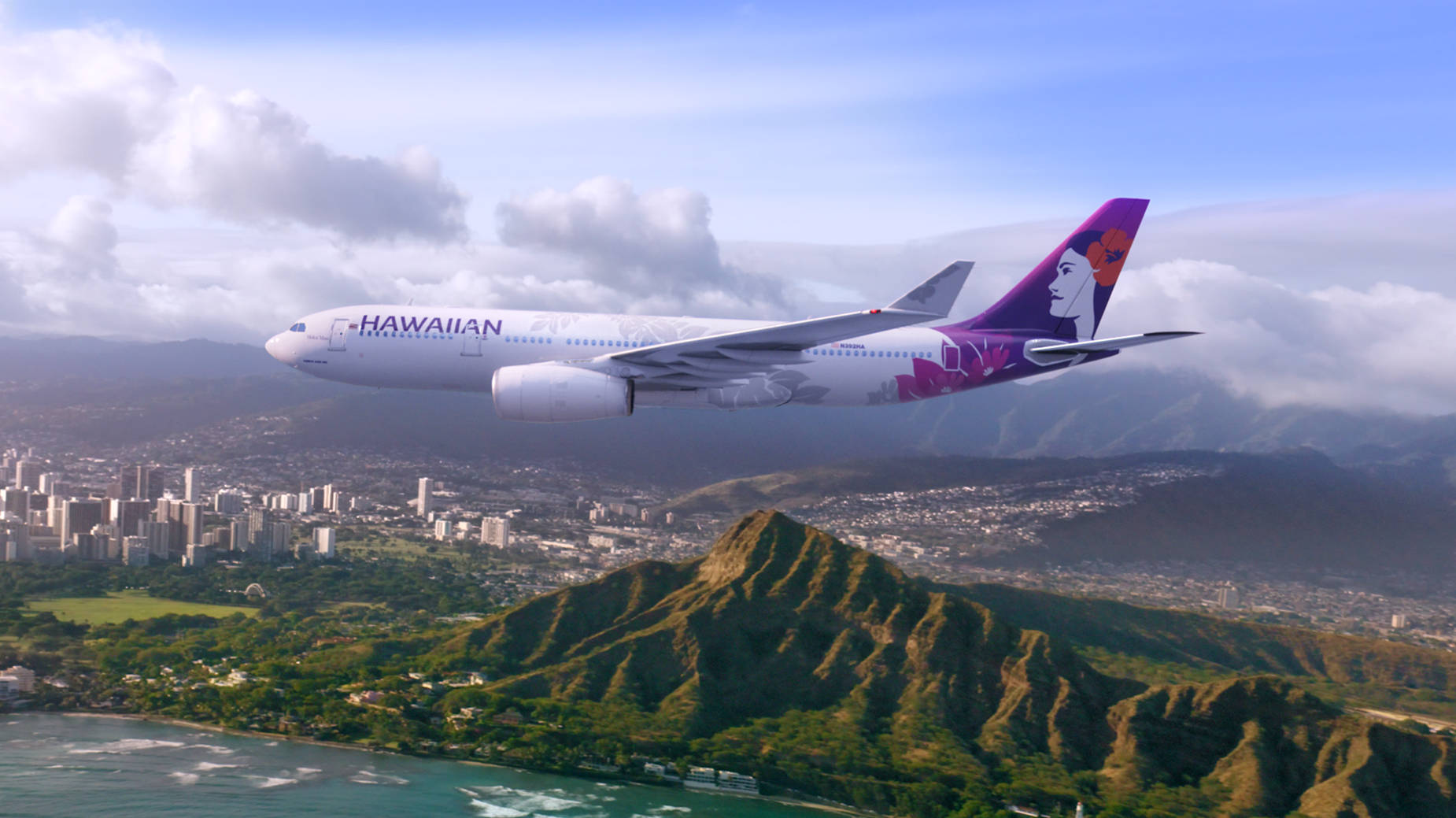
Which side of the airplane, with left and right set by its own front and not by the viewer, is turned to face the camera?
left

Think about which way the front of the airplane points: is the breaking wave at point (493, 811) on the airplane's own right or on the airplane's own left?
on the airplane's own right
